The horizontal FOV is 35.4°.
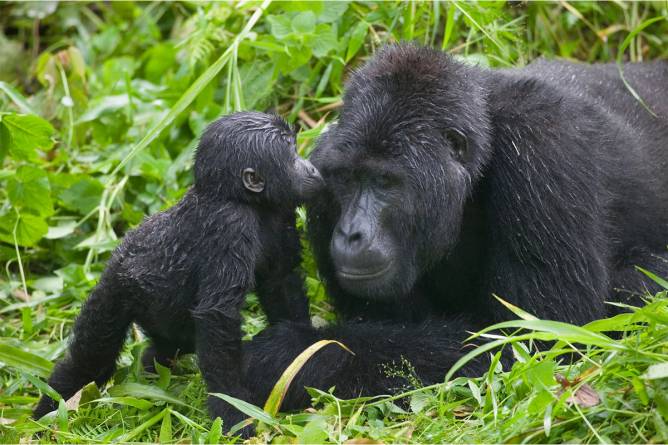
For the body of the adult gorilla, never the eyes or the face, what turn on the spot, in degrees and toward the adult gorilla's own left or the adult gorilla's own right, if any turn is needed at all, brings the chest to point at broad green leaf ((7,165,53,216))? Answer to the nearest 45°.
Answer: approximately 45° to the adult gorilla's own right

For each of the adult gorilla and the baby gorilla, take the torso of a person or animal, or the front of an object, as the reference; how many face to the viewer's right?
1

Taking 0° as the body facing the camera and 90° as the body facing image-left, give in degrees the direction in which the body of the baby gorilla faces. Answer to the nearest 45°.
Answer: approximately 270°

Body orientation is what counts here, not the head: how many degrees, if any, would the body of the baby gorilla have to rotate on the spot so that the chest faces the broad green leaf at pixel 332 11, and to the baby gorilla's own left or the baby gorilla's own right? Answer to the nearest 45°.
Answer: approximately 90° to the baby gorilla's own left

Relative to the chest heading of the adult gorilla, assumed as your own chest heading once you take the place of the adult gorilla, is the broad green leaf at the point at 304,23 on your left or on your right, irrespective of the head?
on your right

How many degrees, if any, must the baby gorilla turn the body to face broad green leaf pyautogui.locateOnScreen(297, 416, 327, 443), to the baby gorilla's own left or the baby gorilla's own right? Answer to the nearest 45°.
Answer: approximately 45° to the baby gorilla's own right

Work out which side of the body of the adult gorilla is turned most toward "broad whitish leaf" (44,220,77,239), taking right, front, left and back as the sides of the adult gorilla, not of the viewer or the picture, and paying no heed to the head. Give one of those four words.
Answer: right

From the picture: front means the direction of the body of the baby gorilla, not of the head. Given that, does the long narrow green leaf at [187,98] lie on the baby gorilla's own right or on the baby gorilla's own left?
on the baby gorilla's own left

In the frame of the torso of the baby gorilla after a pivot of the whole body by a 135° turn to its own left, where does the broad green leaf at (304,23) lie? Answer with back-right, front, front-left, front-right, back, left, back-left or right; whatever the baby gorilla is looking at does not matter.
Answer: front-right

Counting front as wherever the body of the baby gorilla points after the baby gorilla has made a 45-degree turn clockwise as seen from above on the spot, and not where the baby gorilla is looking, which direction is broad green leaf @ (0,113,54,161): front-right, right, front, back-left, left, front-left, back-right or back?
back

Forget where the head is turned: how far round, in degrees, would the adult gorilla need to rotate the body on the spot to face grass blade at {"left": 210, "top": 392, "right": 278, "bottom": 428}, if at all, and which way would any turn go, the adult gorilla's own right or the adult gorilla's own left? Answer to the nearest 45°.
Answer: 0° — it already faces it
